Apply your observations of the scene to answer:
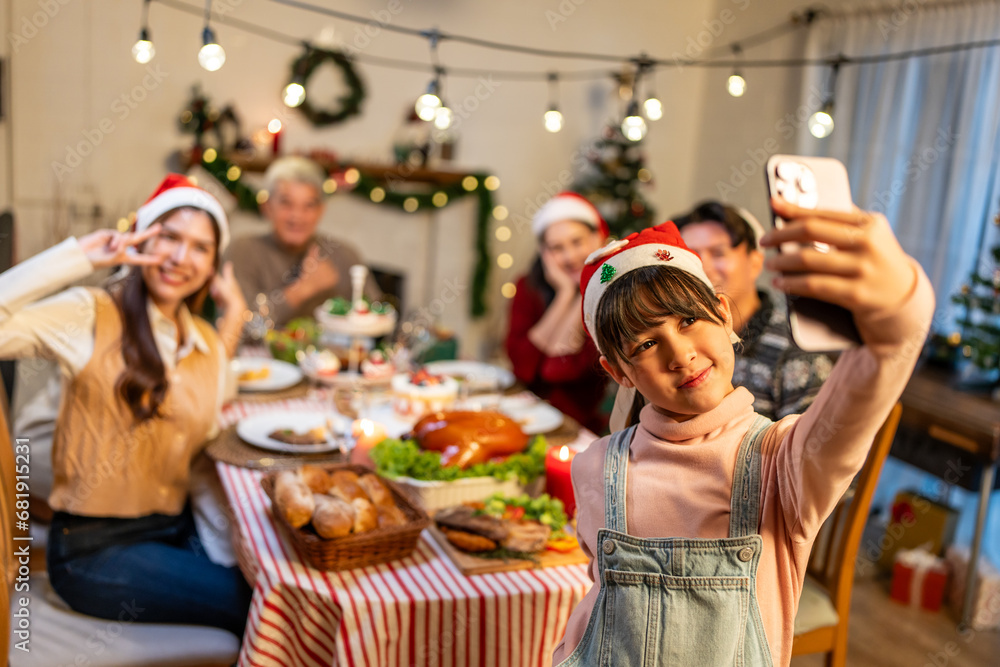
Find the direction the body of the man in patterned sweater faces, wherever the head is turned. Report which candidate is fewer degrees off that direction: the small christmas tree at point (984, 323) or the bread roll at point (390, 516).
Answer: the bread roll

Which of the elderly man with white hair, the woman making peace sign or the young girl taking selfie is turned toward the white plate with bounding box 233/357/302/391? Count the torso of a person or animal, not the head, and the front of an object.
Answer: the elderly man with white hair

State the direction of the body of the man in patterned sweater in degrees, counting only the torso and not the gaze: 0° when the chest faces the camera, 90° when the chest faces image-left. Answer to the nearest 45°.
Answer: approximately 45°

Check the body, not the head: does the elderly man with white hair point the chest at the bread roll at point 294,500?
yes

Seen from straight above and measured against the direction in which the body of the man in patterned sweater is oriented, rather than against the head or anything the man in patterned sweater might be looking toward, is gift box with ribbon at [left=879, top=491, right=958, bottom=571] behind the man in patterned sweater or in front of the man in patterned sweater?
behind

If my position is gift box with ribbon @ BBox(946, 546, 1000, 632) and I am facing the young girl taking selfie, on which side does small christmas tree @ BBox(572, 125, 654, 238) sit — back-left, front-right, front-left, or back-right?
back-right
